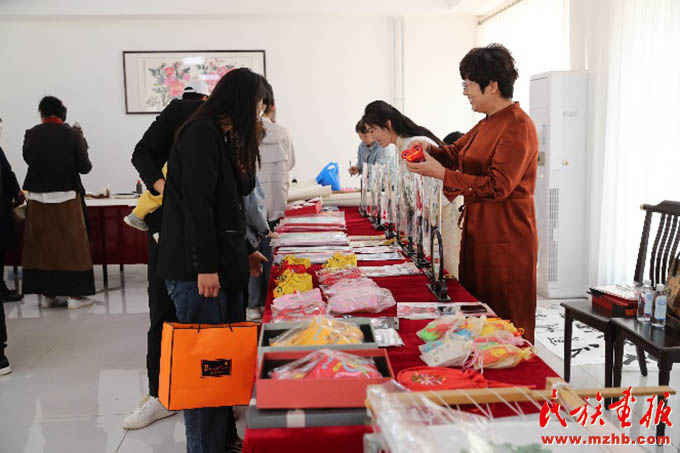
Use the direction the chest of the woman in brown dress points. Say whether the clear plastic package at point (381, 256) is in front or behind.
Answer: in front

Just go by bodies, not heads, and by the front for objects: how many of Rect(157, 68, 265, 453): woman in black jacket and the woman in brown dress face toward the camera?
0

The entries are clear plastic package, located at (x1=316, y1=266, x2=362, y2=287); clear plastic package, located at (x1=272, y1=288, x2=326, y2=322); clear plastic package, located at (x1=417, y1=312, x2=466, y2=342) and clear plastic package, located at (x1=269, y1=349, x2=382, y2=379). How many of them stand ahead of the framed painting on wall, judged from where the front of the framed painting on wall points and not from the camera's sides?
4

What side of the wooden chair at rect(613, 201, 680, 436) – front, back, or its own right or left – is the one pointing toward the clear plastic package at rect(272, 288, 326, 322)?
front

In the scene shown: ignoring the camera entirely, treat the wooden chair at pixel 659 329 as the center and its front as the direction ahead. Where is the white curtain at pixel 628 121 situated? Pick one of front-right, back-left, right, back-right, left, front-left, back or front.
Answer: back-right

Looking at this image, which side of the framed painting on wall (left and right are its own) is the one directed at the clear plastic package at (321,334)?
front

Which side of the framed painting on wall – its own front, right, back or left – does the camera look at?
front

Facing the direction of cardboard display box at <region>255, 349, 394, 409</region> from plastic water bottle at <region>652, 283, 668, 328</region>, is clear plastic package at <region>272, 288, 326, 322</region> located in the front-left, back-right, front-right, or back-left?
front-right

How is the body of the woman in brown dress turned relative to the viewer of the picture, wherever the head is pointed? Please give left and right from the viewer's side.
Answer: facing to the left of the viewer

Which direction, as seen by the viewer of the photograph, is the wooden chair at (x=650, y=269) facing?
facing the viewer and to the left of the viewer

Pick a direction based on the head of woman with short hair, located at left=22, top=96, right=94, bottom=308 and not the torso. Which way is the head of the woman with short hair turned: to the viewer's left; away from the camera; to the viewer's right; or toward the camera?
away from the camera

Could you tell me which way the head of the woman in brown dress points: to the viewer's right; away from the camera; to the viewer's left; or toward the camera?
to the viewer's left

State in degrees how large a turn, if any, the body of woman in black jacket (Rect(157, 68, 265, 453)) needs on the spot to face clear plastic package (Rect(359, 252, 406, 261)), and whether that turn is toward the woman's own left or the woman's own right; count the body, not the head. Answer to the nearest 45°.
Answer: approximately 45° to the woman's own left

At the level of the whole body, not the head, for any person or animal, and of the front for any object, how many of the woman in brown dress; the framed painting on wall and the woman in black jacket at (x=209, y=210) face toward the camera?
1

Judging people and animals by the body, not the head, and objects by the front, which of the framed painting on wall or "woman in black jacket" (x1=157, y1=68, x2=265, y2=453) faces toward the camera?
the framed painting on wall

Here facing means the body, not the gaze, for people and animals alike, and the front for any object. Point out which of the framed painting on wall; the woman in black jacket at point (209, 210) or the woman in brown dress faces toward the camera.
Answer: the framed painting on wall
